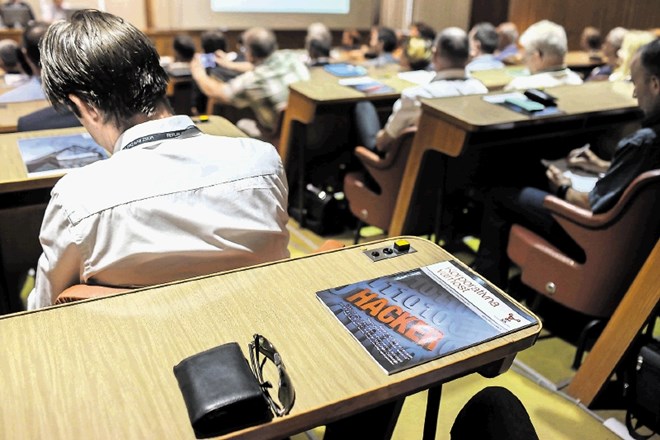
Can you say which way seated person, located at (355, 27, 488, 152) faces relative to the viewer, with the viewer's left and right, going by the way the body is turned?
facing away from the viewer and to the left of the viewer

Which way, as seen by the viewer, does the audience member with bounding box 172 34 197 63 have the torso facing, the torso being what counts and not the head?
away from the camera

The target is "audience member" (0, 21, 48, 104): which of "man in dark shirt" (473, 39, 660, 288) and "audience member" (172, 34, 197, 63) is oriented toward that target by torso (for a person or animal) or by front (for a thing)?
the man in dark shirt

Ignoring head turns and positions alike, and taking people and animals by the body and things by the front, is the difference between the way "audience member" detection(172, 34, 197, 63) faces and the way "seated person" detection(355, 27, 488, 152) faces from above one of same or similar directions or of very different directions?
same or similar directions

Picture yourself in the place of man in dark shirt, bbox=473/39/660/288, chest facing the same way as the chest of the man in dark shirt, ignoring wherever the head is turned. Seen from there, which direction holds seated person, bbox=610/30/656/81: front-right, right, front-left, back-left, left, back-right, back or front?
right

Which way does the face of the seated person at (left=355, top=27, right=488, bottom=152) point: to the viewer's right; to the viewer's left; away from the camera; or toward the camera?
away from the camera

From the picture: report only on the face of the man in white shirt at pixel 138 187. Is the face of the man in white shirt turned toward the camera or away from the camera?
away from the camera

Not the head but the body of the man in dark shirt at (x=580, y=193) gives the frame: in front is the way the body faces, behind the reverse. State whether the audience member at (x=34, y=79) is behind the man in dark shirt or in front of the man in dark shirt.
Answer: in front

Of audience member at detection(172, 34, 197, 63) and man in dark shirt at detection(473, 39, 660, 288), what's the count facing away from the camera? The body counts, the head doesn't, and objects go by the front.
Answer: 1

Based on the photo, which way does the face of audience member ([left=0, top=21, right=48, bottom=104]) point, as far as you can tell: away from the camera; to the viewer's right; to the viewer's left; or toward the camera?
away from the camera

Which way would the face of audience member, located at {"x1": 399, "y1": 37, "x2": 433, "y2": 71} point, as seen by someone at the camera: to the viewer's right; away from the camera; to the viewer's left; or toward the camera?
away from the camera

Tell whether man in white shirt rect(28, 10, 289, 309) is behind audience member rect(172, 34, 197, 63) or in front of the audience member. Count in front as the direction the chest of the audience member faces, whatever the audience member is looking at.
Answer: behind

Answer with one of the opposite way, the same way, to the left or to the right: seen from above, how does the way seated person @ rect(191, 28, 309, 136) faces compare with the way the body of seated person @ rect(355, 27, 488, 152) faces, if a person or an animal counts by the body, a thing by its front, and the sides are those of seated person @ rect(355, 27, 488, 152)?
the same way

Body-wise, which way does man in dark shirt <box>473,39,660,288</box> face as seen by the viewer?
to the viewer's left

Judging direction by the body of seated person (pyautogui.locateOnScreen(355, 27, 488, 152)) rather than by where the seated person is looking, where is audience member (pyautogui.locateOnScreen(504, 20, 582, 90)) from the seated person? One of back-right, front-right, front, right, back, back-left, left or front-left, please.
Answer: right

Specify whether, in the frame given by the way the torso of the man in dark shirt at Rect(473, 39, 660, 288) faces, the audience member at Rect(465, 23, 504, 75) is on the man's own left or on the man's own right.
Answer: on the man's own right

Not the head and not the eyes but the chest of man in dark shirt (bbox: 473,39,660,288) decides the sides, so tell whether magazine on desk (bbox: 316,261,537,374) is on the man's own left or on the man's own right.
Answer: on the man's own left

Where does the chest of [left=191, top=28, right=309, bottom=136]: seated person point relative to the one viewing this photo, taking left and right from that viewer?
facing away from the viewer and to the left of the viewer
